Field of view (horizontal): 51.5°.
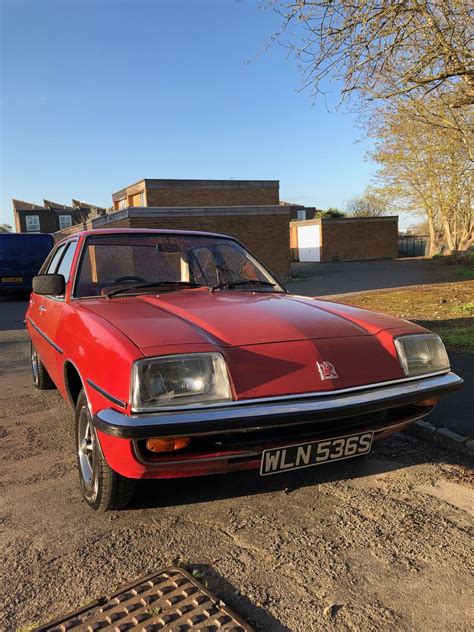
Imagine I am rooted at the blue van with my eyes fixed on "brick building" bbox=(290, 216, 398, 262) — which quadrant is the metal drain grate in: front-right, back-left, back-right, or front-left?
back-right

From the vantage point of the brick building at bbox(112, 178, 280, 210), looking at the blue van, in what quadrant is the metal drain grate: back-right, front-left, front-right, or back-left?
front-left

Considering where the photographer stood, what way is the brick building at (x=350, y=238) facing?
facing the viewer and to the left of the viewer

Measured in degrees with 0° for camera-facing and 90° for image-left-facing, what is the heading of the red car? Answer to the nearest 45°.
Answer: approximately 315°

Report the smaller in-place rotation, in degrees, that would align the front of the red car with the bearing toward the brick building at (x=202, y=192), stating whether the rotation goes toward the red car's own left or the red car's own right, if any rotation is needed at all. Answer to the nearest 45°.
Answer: approximately 135° to the red car's own left

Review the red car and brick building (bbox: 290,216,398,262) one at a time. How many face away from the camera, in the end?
0

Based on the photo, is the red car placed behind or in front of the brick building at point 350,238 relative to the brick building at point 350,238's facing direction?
in front

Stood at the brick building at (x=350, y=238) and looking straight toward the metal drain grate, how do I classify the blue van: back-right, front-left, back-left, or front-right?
front-right

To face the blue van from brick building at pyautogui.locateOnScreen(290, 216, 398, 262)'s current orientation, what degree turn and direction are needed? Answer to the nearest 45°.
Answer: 0° — it already faces it
